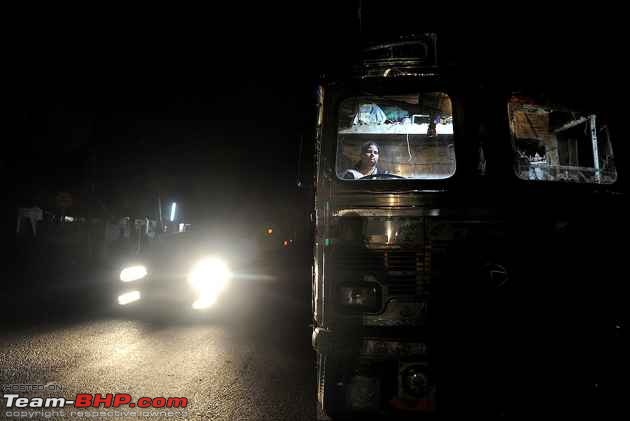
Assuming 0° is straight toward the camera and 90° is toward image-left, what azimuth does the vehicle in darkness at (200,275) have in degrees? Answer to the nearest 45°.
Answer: approximately 45°

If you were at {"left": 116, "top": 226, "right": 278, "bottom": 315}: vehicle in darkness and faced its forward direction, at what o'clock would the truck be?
The truck is roughly at 10 o'clock from the vehicle in darkness.

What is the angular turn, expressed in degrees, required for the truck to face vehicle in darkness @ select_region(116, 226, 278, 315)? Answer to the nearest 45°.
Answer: approximately 135° to its right

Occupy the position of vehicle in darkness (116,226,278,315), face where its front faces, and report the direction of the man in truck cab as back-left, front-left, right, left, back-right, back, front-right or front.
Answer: front-left

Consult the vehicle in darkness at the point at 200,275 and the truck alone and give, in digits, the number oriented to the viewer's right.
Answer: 0

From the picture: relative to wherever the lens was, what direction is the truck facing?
facing the viewer

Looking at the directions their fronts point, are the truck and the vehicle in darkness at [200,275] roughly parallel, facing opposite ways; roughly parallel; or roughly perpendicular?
roughly parallel
